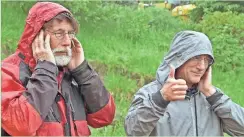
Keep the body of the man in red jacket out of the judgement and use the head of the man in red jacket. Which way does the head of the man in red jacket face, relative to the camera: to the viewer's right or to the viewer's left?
to the viewer's right

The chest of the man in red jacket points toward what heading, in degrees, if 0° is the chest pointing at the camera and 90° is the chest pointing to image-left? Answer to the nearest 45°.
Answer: approximately 315°
